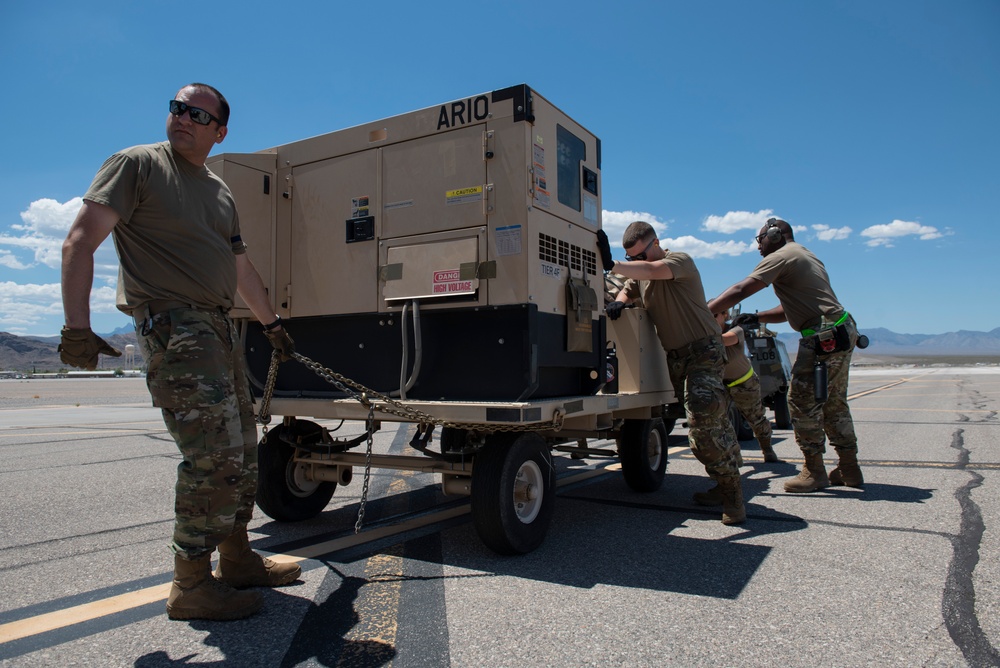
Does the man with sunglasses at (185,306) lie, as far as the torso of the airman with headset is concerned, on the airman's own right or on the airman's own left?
on the airman's own left

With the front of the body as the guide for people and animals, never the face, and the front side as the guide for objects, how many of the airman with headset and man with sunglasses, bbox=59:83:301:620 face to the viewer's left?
1

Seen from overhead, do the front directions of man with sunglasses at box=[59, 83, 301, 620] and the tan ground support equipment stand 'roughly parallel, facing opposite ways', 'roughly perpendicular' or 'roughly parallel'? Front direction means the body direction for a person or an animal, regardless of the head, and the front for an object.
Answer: roughly perpendicular

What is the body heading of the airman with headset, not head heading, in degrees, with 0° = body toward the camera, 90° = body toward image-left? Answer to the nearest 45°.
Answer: approximately 90°

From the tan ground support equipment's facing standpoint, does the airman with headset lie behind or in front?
behind

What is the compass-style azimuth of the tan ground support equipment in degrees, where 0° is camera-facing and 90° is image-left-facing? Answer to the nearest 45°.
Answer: approximately 45°

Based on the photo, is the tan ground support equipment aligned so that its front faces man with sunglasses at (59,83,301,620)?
yes
